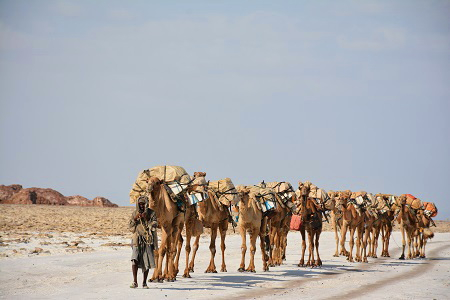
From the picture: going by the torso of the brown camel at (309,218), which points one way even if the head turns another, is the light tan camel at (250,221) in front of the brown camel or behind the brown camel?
in front

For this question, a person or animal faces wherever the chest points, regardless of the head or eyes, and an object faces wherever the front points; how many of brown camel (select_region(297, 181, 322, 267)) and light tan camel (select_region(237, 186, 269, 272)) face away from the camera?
0

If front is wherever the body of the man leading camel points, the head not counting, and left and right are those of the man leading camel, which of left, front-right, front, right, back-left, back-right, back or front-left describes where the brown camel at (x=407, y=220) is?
back-left

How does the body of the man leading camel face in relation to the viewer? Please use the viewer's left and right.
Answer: facing the viewer

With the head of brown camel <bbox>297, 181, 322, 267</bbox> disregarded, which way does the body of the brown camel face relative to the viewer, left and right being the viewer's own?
facing the viewer and to the left of the viewer

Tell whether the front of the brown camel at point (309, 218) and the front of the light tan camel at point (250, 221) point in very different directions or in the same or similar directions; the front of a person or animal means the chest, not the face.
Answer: same or similar directions

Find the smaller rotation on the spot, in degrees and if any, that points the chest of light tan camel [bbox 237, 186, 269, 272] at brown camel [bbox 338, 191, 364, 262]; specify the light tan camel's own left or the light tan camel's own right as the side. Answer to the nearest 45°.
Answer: approximately 180°

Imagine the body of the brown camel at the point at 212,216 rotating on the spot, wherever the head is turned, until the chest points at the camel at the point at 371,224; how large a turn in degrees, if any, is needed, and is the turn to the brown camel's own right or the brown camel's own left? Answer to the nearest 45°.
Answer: approximately 180°

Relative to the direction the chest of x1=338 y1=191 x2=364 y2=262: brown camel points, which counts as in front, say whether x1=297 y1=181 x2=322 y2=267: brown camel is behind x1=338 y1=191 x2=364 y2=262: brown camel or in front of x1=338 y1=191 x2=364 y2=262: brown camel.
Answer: in front

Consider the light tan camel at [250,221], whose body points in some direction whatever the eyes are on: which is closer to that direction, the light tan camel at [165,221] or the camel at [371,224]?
the light tan camel

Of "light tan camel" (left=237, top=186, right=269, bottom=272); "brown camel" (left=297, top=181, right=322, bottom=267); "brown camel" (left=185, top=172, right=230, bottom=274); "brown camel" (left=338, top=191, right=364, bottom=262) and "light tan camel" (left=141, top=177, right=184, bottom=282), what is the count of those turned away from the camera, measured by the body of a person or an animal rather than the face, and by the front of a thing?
0

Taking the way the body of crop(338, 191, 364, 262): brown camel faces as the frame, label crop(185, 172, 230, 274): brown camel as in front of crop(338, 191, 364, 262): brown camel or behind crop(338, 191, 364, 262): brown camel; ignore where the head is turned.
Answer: in front
